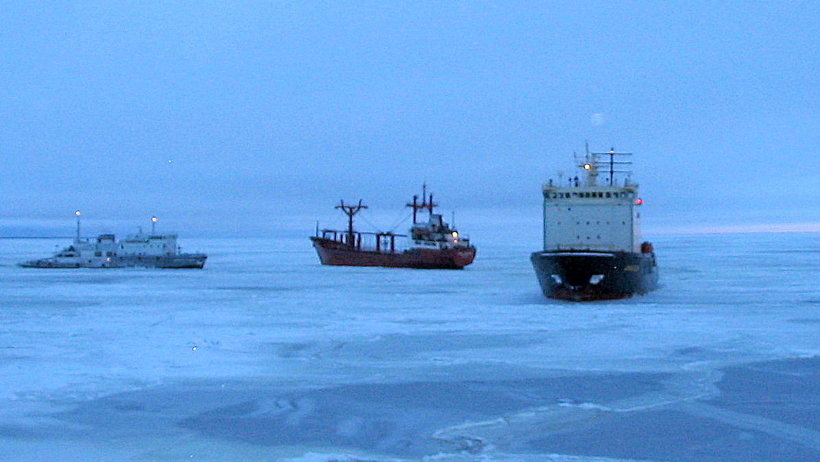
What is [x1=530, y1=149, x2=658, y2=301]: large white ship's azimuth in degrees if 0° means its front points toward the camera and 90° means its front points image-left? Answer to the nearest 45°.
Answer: approximately 0°
